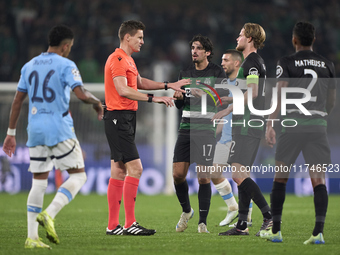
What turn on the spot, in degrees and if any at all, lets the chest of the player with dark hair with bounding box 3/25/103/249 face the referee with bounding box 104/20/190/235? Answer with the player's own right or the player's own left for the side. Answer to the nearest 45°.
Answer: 0° — they already face them

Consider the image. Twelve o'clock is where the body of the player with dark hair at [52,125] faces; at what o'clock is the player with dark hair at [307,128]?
the player with dark hair at [307,128] is roughly at 2 o'clock from the player with dark hair at [52,125].

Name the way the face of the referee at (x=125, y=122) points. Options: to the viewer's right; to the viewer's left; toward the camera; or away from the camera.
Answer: to the viewer's right

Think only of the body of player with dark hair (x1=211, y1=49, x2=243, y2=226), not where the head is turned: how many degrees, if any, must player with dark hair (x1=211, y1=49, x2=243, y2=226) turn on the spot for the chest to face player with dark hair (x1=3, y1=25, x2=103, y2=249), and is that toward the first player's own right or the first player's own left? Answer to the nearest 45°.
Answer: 0° — they already face them

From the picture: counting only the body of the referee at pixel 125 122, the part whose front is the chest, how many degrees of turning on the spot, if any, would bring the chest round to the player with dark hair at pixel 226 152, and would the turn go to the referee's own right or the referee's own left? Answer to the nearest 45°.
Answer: approximately 45° to the referee's own left

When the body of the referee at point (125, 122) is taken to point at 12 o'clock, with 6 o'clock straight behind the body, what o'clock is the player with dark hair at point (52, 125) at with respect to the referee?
The player with dark hair is roughly at 4 o'clock from the referee.

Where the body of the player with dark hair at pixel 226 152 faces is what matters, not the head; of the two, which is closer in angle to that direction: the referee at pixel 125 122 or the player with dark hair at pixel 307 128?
the referee

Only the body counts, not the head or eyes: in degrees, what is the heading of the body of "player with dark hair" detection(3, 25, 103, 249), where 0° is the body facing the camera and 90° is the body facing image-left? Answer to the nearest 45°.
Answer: approximately 225°

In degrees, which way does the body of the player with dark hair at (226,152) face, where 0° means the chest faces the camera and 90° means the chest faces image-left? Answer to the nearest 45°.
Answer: approximately 45°

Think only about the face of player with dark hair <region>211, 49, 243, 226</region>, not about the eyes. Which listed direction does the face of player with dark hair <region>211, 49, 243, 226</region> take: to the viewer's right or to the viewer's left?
to the viewer's left

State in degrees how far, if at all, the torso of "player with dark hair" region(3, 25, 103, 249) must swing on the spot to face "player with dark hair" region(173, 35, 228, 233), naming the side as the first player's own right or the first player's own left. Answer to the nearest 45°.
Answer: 0° — they already face them
